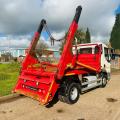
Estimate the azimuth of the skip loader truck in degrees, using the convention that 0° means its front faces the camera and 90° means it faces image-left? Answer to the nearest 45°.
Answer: approximately 225°
